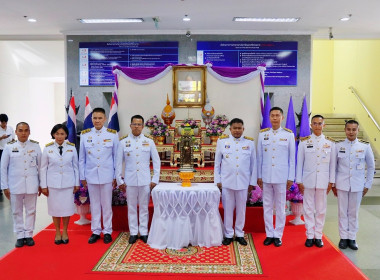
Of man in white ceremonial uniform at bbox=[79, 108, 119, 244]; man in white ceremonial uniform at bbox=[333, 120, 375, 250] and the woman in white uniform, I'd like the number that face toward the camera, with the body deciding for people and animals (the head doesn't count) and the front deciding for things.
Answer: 3

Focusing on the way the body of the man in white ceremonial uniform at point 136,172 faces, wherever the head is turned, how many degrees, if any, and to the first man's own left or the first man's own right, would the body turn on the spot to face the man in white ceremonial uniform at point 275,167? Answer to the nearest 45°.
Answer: approximately 90° to the first man's own left

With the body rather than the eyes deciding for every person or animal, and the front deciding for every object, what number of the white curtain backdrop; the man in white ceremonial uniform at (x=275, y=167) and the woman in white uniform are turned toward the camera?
3

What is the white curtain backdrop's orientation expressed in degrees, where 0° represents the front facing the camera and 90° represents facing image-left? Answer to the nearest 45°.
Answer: approximately 0°

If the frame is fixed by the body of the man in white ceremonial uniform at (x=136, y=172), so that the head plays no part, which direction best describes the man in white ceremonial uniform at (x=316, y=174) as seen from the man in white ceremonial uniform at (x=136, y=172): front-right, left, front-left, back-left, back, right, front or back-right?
left

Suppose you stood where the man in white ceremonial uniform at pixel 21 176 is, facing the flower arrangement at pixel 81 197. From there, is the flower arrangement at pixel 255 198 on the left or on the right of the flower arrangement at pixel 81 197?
right
